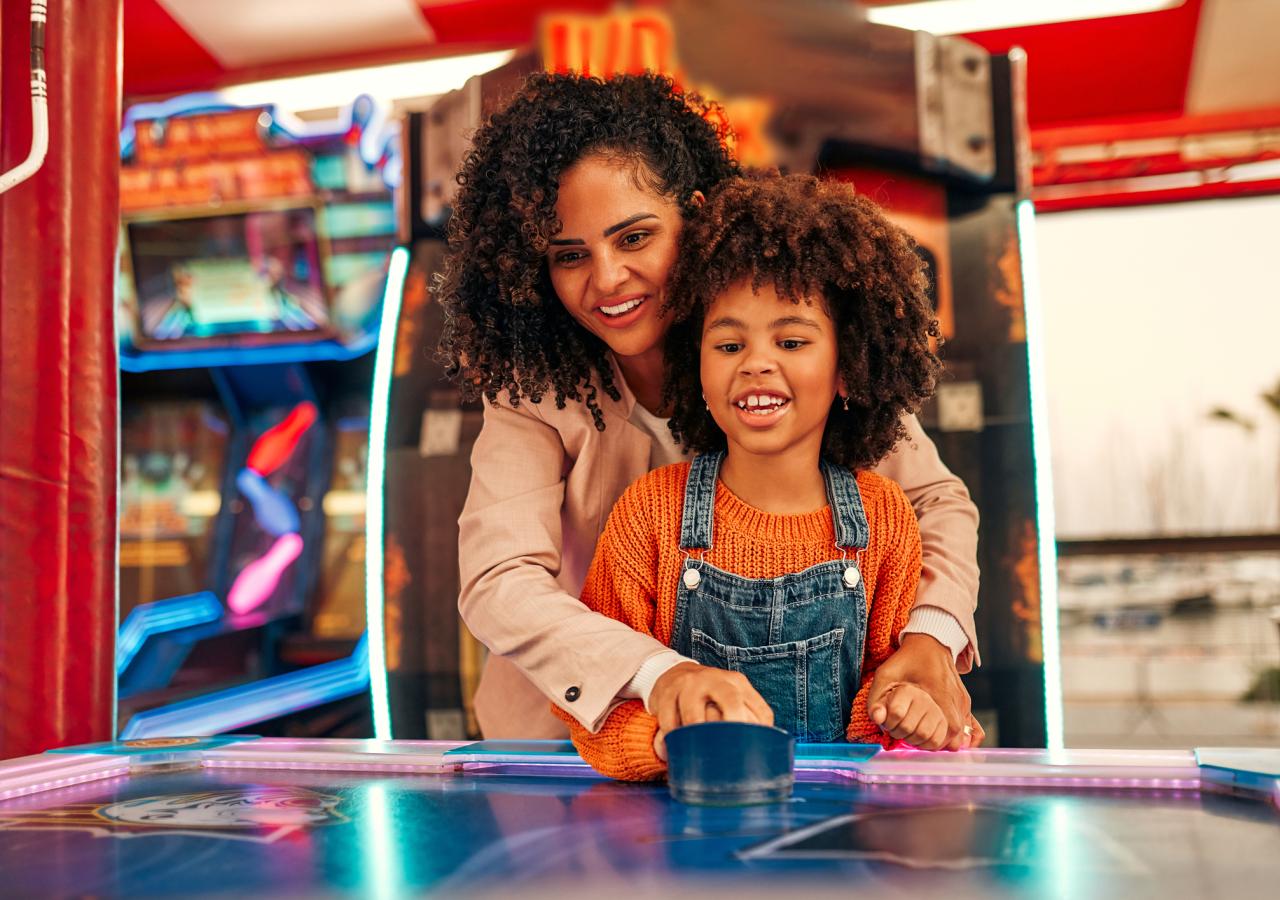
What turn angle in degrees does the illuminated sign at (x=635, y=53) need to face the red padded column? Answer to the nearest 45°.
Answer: approximately 45° to its right

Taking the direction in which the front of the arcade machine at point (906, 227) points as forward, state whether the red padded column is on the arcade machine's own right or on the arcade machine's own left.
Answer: on the arcade machine's own right

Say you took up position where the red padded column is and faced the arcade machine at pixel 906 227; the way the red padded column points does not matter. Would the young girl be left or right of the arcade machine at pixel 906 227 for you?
right

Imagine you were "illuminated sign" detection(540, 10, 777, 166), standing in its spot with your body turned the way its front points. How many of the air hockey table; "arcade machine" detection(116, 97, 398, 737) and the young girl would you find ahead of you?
2

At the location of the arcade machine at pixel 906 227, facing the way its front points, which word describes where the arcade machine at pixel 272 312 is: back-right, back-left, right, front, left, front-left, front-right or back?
back-right

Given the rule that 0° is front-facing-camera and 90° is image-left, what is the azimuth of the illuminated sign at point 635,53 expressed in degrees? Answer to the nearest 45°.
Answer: approximately 0°

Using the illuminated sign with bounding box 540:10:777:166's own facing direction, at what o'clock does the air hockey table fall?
The air hockey table is roughly at 12 o'clock from the illuminated sign.

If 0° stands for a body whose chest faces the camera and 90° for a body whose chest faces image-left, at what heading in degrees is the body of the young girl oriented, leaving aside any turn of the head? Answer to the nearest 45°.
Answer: approximately 0°

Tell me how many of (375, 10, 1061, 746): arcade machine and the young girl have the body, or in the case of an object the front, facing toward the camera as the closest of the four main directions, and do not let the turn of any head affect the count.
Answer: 2
